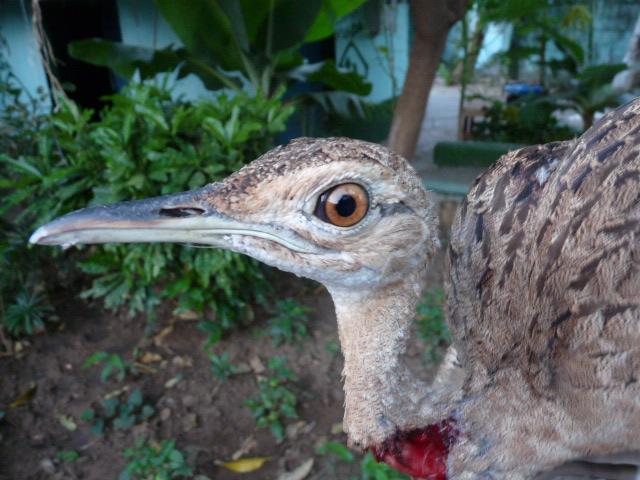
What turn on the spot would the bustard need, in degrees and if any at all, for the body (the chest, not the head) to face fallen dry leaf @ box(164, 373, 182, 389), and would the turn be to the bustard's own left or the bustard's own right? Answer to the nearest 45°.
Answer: approximately 45° to the bustard's own right

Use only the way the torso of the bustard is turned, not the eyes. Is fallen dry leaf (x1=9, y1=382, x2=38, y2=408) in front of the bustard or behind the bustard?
in front

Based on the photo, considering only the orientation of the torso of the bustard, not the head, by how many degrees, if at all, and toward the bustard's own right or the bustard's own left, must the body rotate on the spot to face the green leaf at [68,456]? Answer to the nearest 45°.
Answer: approximately 45° to the bustard's own right

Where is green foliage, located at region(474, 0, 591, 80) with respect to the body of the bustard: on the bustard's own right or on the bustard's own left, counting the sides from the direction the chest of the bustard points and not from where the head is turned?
on the bustard's own right

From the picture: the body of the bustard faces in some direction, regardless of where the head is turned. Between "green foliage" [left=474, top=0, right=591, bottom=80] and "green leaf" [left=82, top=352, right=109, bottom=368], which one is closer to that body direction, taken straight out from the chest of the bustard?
the green leaf

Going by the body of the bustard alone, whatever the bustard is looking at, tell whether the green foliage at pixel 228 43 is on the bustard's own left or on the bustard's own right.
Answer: on the bustard's own right

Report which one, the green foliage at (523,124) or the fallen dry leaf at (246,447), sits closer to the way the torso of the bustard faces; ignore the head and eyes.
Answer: the fallen dry leaf

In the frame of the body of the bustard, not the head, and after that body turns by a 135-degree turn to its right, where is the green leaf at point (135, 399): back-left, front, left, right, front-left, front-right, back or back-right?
left

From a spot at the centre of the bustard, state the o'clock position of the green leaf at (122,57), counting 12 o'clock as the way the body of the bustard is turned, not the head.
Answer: The green leaf is roughly at 2 o'clock from the bustard.

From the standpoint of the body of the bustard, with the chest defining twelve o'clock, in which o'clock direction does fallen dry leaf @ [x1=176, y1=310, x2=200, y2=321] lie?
The fallen dry leaf is roughly at 2 o'clock from the bustard.

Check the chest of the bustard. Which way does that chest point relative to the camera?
to the viewer's left

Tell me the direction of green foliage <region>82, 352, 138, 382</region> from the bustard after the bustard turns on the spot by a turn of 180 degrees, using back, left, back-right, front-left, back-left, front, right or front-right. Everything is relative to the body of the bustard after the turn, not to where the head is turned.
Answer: back-left

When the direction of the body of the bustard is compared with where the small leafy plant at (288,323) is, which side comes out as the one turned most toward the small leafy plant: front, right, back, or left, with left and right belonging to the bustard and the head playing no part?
right

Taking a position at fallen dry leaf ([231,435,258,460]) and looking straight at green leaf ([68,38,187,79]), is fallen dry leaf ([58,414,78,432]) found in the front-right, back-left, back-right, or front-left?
front-left
